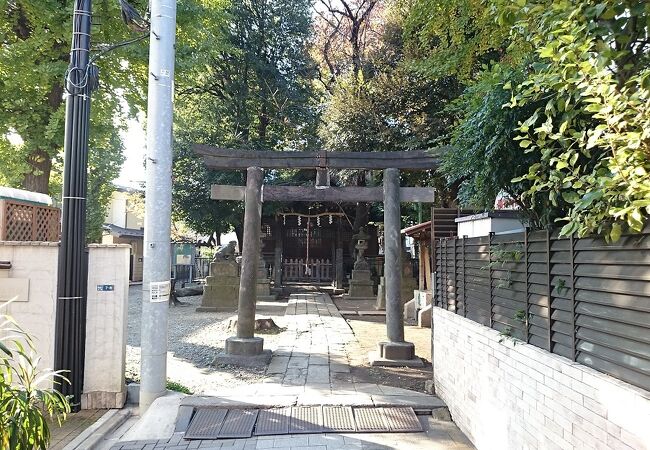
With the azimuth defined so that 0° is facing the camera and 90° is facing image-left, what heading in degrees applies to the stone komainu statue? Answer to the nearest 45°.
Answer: approximately 270°

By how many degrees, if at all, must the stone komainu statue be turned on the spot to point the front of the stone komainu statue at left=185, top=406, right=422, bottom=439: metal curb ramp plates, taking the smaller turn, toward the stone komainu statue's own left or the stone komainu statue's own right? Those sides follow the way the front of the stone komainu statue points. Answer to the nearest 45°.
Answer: approximately 90° to the stone komainu statue's own right

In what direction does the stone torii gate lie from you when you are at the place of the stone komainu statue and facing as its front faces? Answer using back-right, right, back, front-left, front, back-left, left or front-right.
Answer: right

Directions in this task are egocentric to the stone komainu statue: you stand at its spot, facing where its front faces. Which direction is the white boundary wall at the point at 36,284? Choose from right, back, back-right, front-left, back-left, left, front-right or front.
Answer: right

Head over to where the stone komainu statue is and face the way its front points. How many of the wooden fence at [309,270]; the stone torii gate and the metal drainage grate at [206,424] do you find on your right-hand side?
2

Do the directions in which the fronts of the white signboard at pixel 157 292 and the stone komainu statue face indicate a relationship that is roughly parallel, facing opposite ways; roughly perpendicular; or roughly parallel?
roughly perpendicular

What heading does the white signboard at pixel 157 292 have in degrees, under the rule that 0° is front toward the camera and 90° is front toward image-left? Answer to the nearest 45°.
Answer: approximately 0°

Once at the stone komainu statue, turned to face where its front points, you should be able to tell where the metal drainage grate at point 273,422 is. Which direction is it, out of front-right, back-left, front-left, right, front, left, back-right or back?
right

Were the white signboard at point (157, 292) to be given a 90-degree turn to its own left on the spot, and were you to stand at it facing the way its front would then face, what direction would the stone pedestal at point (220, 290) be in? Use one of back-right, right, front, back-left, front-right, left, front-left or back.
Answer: left

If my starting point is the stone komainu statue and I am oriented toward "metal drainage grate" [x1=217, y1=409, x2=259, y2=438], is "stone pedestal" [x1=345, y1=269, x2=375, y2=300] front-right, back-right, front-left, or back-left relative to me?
back-left

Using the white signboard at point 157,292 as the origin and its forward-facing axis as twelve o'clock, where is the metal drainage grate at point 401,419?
The metal drainage grate is roughly at 10 o'clock from the white signboard.
